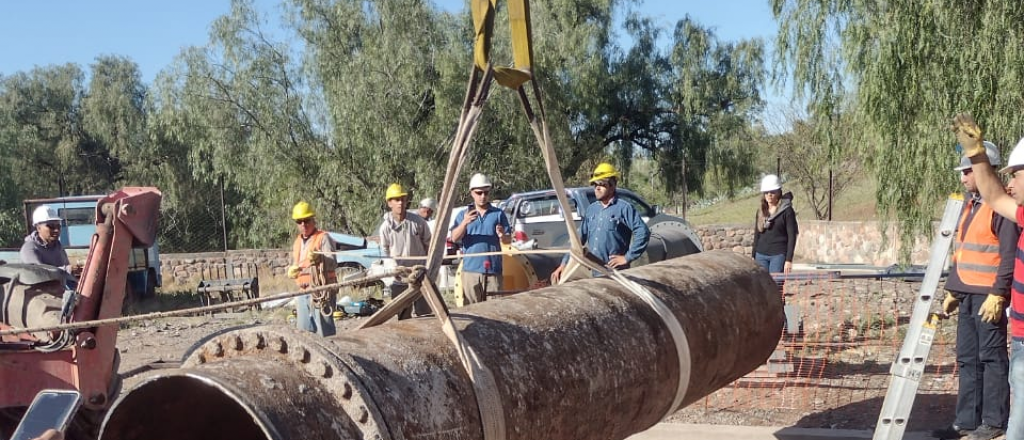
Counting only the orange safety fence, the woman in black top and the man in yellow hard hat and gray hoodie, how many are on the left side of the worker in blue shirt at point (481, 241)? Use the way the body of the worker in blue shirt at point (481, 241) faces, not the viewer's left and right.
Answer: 2

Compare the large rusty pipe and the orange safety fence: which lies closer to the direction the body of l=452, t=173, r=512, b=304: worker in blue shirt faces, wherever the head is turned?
the large rusty pipe

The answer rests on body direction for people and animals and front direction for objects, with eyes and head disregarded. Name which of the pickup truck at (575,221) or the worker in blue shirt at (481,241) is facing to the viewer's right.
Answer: the pickup truck

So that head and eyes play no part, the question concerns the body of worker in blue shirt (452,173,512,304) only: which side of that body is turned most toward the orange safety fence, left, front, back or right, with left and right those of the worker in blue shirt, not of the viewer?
left

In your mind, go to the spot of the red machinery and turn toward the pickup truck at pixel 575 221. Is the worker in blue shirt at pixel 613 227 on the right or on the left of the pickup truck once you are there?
right

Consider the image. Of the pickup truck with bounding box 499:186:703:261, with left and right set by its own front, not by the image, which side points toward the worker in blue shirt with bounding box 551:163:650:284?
right

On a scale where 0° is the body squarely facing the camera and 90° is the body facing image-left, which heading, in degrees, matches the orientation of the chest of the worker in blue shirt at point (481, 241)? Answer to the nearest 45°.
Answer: approximately 0°

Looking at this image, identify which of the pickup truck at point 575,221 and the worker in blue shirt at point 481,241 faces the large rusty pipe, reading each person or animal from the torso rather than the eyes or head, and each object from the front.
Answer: the worker in blue shirt

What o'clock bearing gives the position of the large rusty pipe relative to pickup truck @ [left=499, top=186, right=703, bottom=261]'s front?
The large rusty pipe is roughly at 3 o'clock from the pickup truck.

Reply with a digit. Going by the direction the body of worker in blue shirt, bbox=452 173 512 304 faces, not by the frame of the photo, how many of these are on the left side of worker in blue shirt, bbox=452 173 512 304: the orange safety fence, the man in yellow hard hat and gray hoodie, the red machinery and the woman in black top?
2

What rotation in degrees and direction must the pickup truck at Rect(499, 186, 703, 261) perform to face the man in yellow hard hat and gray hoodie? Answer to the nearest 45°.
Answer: approximately 90° to its right

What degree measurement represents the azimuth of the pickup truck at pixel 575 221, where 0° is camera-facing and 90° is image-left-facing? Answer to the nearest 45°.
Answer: approximately 270°

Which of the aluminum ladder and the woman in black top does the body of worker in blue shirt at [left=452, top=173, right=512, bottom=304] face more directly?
the aluminum ladder

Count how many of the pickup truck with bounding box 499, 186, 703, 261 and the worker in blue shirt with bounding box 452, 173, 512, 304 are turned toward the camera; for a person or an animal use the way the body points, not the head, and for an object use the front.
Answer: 1

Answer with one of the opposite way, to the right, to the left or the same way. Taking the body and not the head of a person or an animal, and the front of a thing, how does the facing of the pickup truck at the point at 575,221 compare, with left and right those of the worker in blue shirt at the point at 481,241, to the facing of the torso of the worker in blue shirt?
to the left
